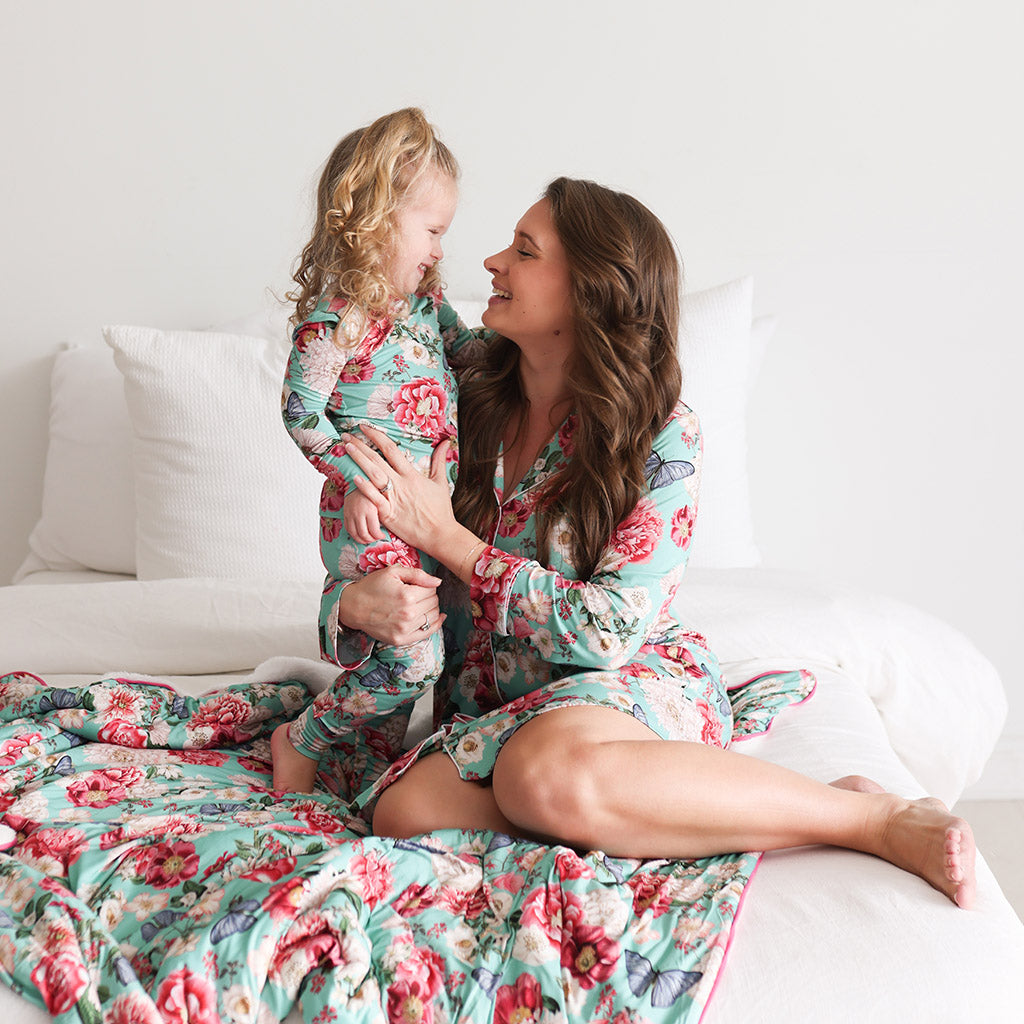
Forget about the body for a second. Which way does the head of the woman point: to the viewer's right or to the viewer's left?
to the viewer's left

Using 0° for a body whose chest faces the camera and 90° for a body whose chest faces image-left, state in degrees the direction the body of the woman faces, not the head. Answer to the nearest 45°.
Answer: approximately 45°

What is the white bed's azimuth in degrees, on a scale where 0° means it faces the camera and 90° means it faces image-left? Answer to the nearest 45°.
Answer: approximately 0°

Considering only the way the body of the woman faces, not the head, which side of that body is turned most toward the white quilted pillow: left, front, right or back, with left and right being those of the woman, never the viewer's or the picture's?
right
